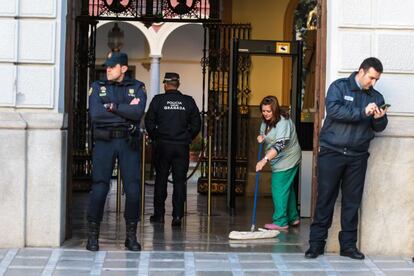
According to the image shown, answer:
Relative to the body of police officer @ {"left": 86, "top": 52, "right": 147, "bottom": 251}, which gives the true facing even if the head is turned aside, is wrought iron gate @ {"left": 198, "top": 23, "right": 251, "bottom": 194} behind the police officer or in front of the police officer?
behind

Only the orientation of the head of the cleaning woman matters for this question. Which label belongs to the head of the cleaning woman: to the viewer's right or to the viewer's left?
to the viewer's left

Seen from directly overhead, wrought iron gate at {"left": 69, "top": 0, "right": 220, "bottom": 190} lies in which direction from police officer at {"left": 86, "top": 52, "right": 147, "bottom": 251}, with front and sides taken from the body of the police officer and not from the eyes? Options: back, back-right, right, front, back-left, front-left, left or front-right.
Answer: back

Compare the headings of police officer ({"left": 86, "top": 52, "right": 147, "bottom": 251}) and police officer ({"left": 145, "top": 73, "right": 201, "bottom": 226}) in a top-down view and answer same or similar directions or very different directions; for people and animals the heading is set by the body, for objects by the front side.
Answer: very different directions

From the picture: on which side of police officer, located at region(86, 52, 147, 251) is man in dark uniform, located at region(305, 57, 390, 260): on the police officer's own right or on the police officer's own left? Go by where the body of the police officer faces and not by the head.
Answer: on the police officer's own left

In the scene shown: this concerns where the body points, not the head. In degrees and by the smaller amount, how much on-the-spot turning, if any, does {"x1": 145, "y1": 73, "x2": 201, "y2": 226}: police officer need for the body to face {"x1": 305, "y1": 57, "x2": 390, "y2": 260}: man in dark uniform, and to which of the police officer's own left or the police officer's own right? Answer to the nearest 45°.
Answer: approximately 135° to the police officer's own right

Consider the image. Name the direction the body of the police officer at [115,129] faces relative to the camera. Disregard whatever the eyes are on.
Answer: toward the camera

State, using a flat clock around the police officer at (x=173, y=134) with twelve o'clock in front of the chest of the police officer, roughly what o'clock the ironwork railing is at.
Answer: The ironwork railing is roughly at 12 o'clock from the police officer.

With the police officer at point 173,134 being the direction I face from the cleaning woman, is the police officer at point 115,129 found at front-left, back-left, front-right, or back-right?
front-left

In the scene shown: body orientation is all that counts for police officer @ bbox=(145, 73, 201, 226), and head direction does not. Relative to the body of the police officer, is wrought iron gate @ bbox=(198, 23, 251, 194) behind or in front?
in front

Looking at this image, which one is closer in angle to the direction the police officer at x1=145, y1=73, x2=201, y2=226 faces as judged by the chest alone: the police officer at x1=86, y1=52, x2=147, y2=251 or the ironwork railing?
the ironwork railing

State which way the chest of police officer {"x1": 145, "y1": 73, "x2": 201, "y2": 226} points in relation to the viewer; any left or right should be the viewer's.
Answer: facing away from the viewer

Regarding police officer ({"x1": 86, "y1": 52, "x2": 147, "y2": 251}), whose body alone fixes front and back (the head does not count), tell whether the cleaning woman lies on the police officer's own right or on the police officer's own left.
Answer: on the police officer's own left
